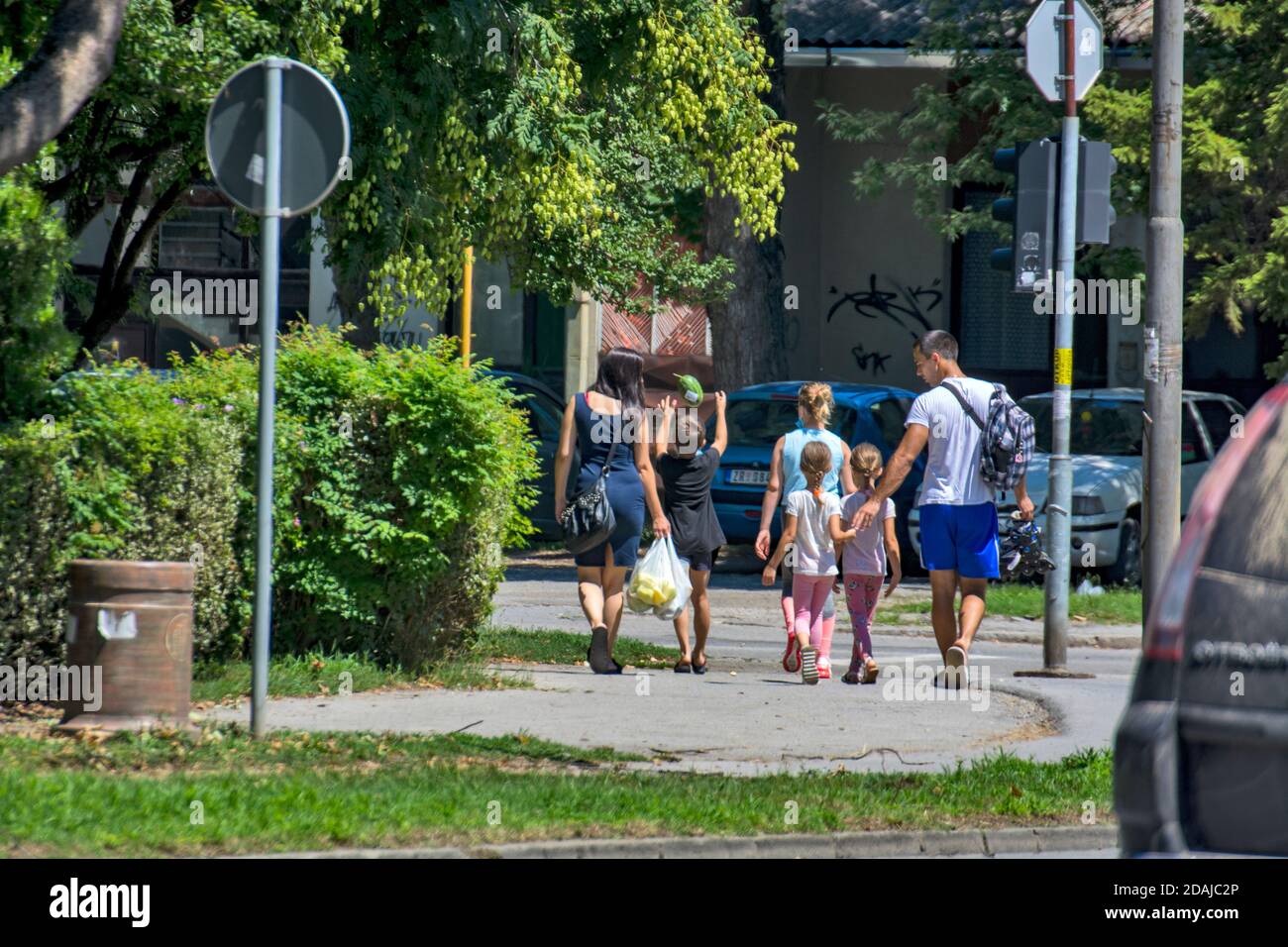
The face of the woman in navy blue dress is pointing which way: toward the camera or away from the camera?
away from the camera

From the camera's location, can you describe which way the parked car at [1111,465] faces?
facing the viewer and to the left of the viewer

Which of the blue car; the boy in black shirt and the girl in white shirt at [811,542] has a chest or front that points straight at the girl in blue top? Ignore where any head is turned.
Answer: the girl in white shirt

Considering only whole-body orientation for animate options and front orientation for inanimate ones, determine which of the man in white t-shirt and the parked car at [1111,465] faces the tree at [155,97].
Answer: the parked car

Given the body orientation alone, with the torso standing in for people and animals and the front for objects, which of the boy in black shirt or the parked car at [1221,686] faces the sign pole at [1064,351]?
the parked car

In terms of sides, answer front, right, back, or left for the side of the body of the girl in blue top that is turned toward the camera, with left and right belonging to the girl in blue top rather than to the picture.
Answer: back

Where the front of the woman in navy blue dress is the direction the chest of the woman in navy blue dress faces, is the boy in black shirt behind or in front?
in front

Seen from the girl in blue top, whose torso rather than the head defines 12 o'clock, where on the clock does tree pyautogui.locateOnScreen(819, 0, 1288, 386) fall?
The tree is roughly at 1 o'clock from the girl in blue top.

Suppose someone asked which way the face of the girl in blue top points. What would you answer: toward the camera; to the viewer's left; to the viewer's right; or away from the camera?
away from the camera

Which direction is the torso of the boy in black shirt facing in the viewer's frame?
away from the camera

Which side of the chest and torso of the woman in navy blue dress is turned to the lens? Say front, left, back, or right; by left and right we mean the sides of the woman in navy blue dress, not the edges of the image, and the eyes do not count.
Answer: back

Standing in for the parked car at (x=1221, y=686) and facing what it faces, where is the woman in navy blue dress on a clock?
The woman in navy blue dress is roughly at 11 o'clock from the parked car.

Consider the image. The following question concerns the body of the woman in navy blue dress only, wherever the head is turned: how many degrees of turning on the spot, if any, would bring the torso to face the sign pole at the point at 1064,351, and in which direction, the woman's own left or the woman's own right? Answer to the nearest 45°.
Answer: approximately 90° to the woman's own right

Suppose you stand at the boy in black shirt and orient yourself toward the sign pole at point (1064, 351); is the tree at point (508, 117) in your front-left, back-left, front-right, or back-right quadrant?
back-left

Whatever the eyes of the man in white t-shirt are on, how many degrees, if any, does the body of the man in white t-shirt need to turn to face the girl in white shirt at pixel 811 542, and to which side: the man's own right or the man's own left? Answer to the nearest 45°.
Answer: approximately 45° to the man's own left
